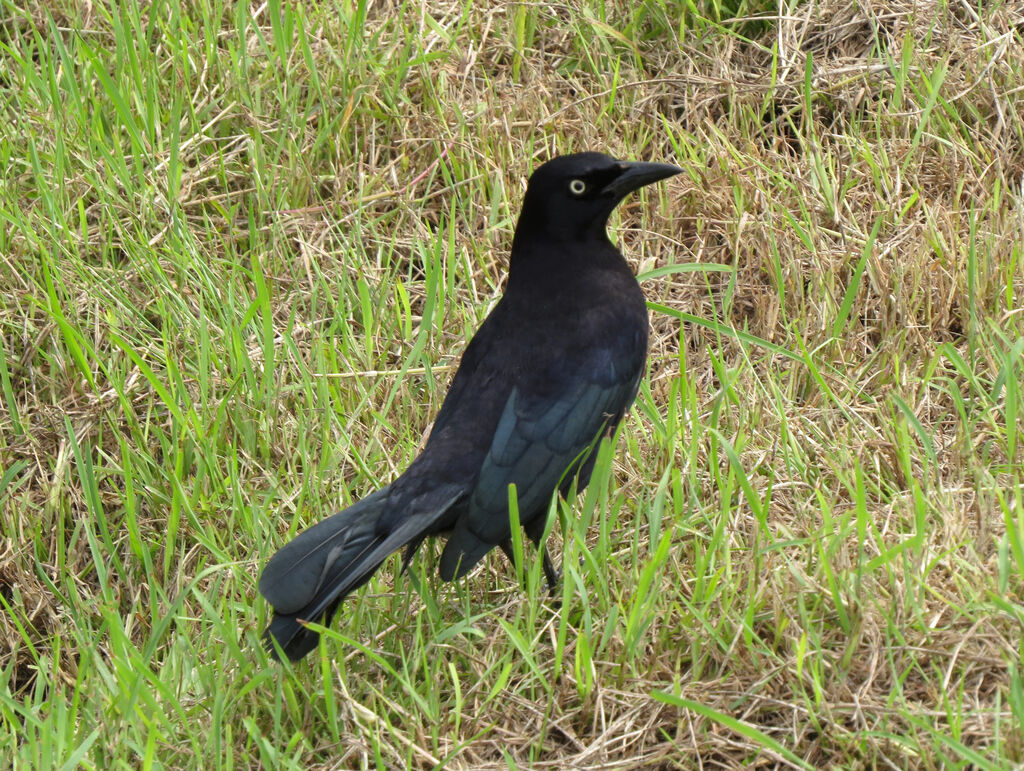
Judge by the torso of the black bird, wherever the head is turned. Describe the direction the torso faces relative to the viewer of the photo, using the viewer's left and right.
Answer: facing away from the viewer and to the right of the viewer
